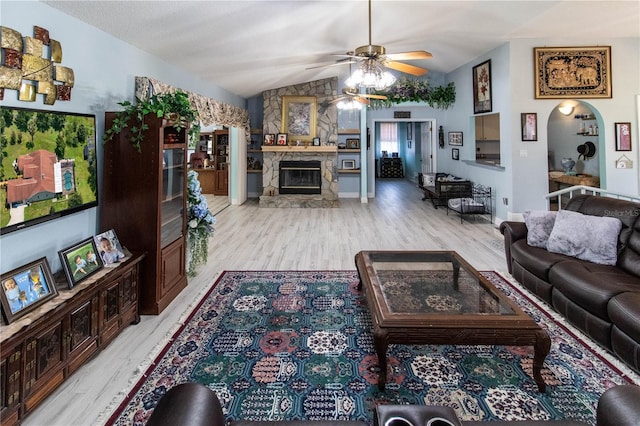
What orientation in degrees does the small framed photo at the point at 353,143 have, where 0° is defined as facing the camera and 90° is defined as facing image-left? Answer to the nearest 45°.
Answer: approximately 0°

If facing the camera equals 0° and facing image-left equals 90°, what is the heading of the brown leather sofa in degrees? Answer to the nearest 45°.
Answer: approximately 45°

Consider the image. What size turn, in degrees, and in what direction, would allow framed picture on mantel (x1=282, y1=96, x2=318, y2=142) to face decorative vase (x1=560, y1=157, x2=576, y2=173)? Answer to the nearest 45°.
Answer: approximately 45° to its left

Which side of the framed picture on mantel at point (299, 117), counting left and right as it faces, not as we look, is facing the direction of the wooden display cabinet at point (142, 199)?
front

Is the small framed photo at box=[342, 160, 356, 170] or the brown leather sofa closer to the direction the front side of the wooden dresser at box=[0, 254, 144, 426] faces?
the brown leather sofa
